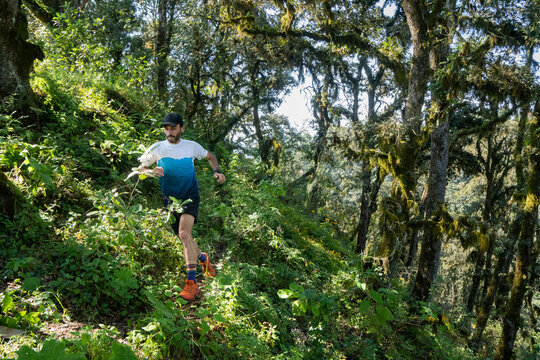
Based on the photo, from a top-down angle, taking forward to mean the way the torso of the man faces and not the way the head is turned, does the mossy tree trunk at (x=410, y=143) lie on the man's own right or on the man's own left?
on the man's own left

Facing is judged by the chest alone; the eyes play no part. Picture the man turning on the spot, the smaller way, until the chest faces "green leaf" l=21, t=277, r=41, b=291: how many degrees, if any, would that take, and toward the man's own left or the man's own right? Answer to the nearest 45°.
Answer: approximately 45° to the man's own right

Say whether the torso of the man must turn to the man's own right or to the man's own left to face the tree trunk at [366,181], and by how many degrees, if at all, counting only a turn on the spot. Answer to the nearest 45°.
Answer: approximately 135° to the man's own left

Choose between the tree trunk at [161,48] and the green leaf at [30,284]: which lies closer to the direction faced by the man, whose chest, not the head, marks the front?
the green leaf

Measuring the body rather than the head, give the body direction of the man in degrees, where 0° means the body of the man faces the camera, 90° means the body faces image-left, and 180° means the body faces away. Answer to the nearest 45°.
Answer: approximately 0°

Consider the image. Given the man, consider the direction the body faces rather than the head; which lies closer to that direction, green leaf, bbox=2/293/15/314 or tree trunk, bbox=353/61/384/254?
the green leaf

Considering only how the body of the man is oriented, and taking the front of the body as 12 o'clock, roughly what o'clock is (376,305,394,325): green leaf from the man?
The green leaf is roughly at 10 o'clock from the man.

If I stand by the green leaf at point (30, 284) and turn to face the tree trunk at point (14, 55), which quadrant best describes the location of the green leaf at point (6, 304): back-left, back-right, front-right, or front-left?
back-left

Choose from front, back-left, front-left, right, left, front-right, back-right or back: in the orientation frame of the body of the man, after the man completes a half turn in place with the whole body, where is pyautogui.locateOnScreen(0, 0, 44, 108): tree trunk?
front-left

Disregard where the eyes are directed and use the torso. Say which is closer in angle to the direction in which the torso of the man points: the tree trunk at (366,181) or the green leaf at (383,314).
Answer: the green leaf
